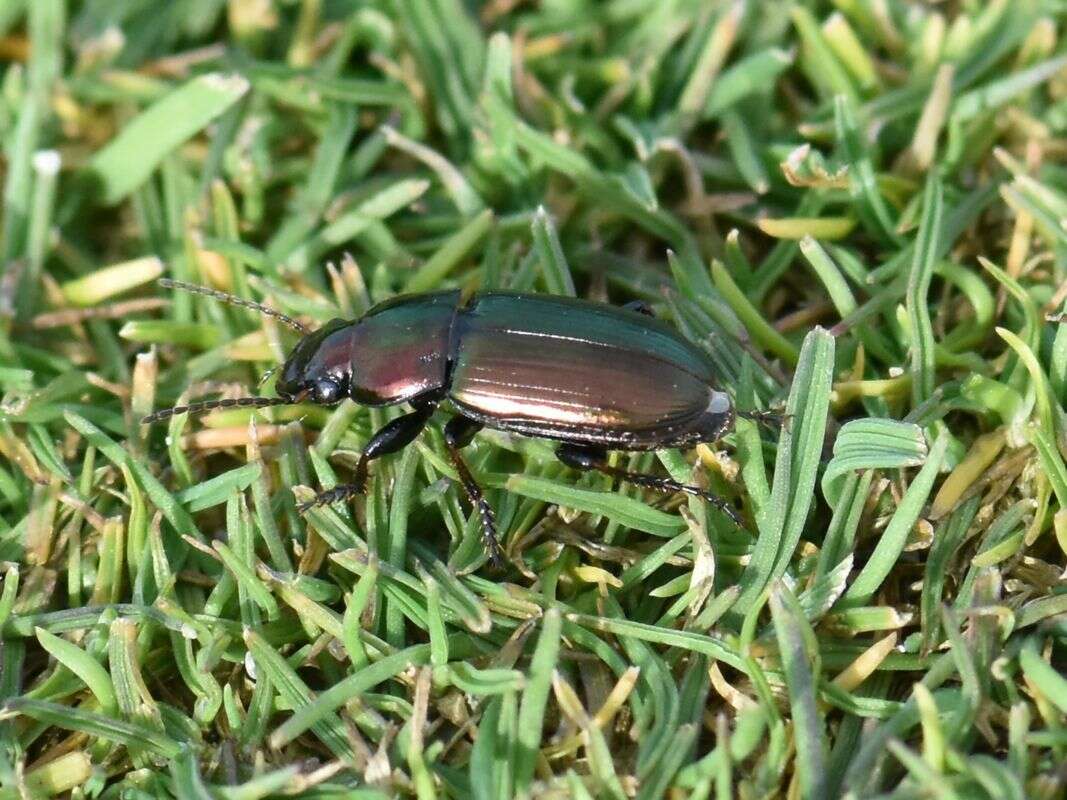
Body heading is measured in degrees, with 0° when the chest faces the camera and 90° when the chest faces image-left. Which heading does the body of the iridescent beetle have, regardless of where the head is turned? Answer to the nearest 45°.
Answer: approximately 90°
